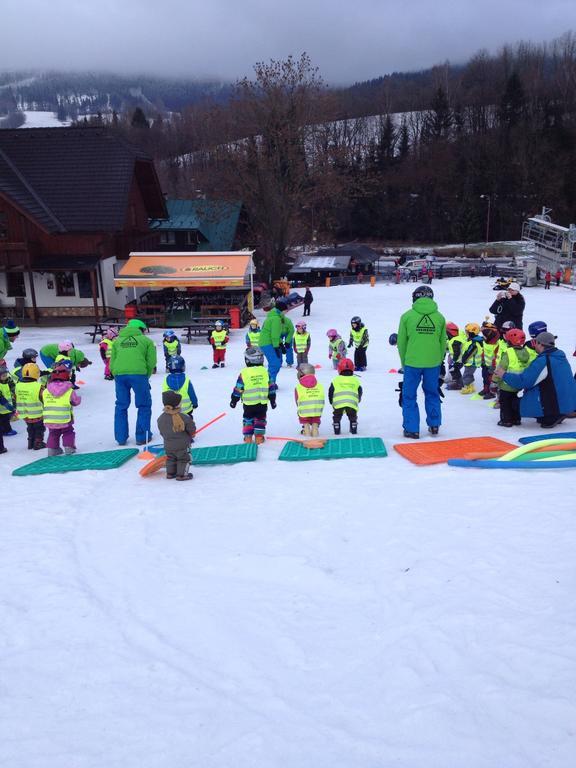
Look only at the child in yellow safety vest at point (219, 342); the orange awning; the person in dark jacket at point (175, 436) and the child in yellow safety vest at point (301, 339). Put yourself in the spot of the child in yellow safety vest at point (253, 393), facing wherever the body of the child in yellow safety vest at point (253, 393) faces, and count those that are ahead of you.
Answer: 3

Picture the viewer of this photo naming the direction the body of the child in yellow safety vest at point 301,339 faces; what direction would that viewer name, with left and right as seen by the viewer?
facing the viewer

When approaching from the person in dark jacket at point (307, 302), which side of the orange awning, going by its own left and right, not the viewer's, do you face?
left

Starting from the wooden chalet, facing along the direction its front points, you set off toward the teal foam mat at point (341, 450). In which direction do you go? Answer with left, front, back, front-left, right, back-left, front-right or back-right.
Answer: front

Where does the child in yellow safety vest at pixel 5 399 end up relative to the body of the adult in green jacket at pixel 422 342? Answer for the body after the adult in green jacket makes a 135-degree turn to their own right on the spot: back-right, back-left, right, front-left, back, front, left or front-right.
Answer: back-right

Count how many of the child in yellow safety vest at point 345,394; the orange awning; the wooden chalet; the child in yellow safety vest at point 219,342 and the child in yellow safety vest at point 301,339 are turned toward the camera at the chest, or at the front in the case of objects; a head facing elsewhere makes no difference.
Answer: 4

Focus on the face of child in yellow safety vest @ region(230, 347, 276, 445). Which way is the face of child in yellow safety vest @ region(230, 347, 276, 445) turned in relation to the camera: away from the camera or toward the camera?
away from the camera

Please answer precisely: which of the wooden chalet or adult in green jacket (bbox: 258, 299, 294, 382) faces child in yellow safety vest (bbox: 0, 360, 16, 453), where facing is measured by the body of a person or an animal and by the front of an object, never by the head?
the wooden chalet

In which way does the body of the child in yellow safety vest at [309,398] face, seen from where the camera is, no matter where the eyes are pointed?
away from the camera

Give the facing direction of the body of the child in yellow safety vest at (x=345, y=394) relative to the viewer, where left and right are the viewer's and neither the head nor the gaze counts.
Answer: facing away from the viewer

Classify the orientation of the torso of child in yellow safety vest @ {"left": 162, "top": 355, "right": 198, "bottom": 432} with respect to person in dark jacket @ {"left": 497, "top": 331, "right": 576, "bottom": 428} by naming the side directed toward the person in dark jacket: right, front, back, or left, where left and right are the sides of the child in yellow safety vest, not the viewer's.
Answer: right

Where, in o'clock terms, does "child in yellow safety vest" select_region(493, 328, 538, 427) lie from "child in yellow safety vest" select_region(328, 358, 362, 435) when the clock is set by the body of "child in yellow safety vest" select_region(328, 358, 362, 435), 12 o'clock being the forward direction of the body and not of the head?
"child in yellow safety vest" select_region(493, 328, 538, 427) is roughly at 3 o'clock from "child in yellow safety vest" select_region(328, 358, 362, 435).

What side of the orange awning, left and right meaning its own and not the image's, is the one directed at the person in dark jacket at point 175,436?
front

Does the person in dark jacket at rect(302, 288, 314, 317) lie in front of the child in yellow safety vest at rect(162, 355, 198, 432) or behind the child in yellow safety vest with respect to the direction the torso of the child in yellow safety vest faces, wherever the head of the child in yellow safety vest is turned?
in front

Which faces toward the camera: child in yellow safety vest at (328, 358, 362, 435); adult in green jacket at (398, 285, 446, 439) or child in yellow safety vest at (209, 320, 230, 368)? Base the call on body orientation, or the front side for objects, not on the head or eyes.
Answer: child in yellow safety vest at (209, 320, 230, 368)

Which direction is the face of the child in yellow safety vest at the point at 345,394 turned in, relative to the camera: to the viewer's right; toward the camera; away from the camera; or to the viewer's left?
away from the camera

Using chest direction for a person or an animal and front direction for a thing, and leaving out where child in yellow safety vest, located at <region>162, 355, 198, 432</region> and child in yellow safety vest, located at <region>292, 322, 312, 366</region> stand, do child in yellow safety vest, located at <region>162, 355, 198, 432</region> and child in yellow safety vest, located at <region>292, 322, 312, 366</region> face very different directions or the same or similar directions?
very different directions

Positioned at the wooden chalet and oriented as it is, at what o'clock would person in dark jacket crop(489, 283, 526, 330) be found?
The person in dark jacket is roughly at 11 o'clock from the wooden chalet.
